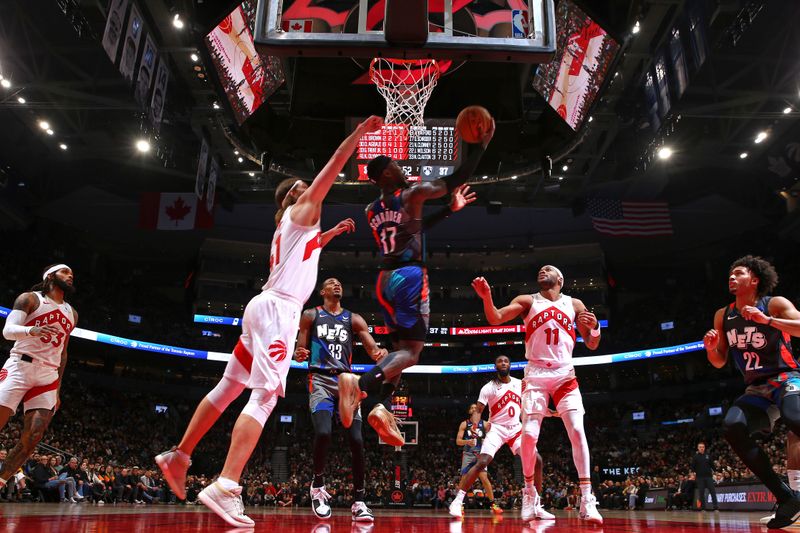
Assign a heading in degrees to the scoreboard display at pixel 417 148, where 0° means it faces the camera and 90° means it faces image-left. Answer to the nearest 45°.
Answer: approximately 0°

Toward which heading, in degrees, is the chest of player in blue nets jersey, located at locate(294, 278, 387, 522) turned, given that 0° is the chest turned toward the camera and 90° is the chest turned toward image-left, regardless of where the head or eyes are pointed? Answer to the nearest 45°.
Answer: approximately 0°

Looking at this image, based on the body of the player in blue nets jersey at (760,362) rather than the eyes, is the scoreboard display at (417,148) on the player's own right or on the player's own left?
on the player's own right

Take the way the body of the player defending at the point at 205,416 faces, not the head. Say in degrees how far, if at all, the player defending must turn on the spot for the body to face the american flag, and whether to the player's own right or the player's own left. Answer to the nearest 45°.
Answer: approximately 45° to the player's own left

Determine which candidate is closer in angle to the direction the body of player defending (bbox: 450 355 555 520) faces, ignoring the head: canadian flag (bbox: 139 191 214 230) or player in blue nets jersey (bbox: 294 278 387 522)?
the player in blue nets jersey

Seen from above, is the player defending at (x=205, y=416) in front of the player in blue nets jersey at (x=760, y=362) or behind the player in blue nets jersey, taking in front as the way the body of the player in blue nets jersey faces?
in front

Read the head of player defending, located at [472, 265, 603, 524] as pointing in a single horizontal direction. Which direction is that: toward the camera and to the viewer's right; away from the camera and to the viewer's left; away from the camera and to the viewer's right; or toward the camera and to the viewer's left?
toward the camera and to the viewer's left

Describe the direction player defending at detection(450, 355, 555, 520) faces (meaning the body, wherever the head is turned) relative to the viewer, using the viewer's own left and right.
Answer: facing the viewer and to the right of the viewer

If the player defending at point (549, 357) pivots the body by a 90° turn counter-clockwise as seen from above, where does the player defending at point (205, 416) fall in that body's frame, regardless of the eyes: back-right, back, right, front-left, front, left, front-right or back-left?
back-right

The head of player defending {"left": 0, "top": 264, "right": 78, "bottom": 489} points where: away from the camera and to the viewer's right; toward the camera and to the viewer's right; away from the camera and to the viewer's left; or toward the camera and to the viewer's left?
toward the camera and to the viewer's right

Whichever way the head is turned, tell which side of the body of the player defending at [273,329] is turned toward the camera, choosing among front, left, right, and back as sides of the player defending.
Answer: right
